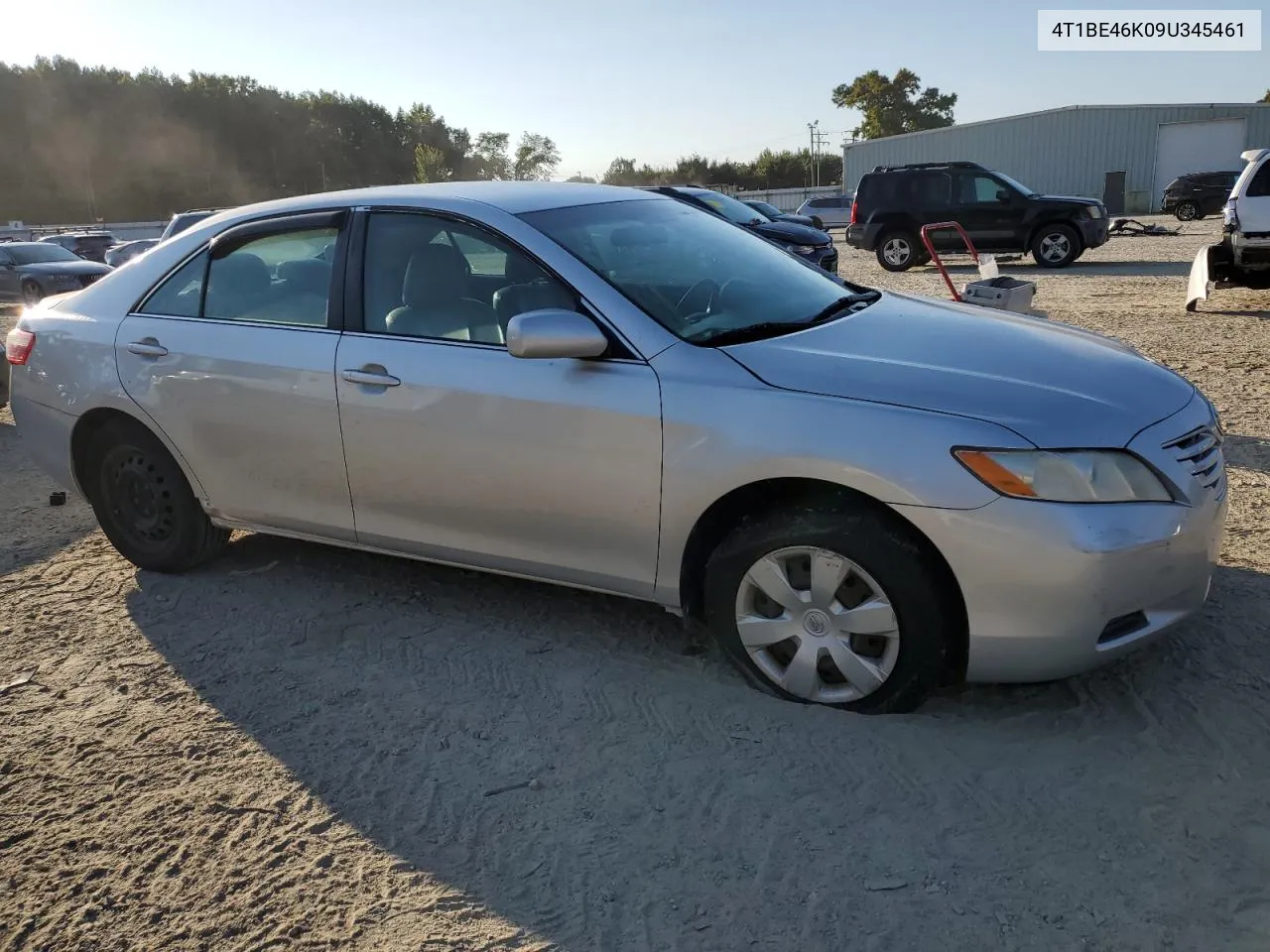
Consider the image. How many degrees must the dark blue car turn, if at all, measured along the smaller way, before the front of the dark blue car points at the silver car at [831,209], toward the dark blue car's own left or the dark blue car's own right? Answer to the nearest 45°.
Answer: approximately 135° to the dark blue car's own left

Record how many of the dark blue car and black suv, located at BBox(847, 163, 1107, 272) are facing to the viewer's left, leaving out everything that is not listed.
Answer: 0

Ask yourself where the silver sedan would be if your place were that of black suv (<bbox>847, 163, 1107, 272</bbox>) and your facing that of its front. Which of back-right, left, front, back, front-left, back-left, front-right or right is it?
right

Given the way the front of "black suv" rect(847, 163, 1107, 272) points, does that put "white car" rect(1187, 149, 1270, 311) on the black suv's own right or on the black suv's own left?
on the black suv's own right

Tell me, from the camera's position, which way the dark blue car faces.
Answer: facing the viewer and to the right of the viewer

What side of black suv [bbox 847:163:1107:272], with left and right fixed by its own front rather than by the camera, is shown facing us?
right

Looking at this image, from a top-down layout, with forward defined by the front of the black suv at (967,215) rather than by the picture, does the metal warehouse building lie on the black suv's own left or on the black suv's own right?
on the black suv's own left

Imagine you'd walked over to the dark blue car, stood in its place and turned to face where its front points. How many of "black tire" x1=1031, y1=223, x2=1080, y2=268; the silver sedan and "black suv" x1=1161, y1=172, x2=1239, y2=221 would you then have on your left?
2
